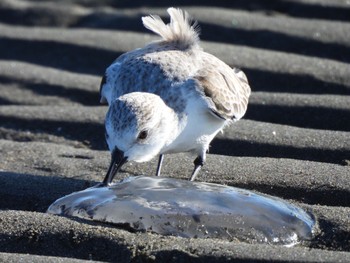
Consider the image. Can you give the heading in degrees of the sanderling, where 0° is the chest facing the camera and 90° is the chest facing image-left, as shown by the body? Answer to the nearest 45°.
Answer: approximately 45°
